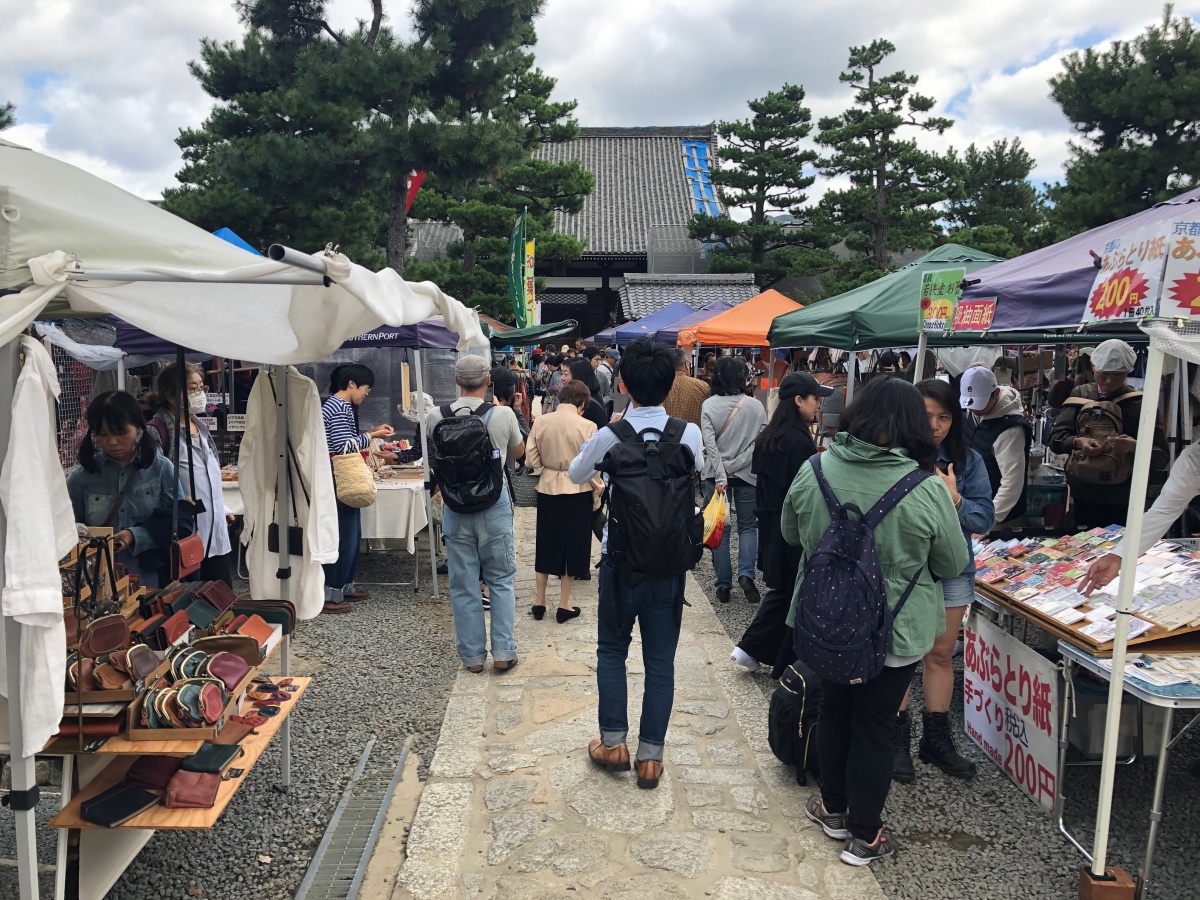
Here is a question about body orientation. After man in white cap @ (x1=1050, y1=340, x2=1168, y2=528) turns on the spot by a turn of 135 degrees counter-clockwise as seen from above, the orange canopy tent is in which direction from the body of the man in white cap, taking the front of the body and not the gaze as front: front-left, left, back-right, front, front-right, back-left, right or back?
left

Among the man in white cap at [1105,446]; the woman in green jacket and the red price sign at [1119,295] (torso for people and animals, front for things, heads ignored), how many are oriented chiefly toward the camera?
2

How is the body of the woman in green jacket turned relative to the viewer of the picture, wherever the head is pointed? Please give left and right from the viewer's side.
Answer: facing away from the viewer and to the right of the viewer

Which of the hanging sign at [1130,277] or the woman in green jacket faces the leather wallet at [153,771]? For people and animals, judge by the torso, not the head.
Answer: the hanging sign

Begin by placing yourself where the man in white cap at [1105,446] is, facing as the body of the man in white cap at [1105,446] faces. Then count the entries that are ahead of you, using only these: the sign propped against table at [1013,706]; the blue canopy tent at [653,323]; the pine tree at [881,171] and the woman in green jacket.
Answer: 2

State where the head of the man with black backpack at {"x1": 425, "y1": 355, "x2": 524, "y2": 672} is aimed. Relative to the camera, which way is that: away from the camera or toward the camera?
away from the camera

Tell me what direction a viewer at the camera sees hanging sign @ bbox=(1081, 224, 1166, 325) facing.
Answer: facing the viewer and to the left of the viewer

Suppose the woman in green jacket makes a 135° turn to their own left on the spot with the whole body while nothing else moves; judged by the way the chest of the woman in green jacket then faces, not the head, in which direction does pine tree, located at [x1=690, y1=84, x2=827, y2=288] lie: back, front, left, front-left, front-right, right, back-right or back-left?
right

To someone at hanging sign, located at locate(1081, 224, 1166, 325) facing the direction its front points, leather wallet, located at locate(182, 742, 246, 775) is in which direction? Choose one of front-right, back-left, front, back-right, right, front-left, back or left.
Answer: front

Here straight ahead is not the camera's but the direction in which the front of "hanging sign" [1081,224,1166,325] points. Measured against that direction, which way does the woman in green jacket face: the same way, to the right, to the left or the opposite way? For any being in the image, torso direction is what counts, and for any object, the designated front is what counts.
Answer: the opposite way

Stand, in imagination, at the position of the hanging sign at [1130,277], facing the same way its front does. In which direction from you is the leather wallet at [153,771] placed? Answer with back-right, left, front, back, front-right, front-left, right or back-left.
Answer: front

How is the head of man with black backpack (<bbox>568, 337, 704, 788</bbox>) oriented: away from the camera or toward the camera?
away from the camera

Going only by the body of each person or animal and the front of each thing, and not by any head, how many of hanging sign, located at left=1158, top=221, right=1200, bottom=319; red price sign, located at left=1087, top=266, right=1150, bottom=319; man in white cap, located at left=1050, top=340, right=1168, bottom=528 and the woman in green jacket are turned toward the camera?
3

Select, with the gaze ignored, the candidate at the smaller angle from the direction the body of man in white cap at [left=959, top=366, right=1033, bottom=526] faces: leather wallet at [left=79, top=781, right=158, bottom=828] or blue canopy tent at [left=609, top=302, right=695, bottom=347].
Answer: the leather wallet

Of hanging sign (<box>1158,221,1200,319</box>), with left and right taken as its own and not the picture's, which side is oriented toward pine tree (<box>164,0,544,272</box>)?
right

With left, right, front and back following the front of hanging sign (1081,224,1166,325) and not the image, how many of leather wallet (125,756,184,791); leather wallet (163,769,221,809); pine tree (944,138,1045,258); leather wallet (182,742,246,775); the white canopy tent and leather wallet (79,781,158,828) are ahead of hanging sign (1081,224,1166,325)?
5

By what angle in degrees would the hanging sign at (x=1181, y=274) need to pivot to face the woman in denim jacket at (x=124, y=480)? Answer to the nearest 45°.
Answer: approximately 90° to its right
